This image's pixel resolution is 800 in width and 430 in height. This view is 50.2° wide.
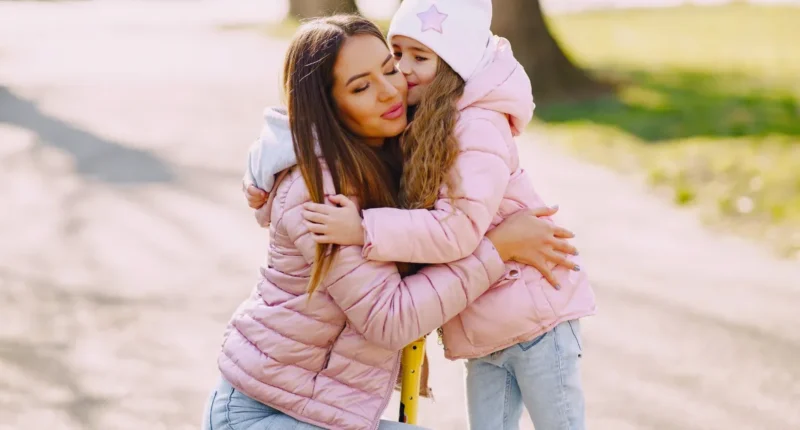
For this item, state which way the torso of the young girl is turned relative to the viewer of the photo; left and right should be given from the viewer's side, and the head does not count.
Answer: facing to the left of the viewer

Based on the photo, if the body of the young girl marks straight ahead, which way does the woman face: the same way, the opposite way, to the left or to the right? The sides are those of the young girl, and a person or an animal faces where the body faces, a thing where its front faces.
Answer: the opposite way

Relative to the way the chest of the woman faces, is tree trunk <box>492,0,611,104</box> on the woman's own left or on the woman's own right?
on the woman's own left

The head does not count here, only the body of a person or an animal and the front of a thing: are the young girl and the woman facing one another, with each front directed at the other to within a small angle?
yes

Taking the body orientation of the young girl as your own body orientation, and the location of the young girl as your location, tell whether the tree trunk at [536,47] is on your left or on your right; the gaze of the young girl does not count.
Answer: on your right

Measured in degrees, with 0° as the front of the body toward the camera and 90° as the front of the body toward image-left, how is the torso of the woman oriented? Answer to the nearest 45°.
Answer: approximately 270°

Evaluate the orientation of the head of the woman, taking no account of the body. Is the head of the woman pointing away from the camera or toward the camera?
toward the camera
